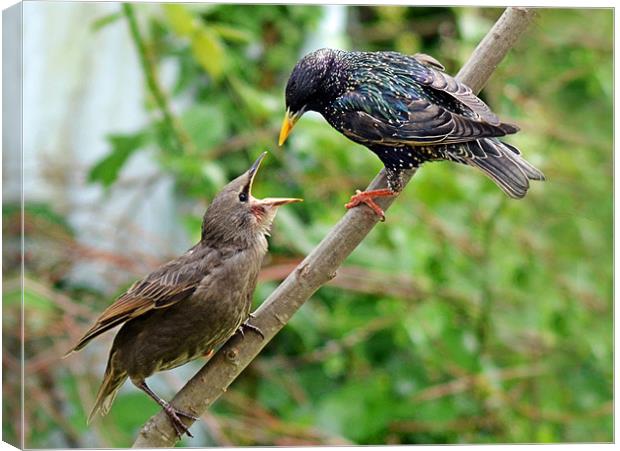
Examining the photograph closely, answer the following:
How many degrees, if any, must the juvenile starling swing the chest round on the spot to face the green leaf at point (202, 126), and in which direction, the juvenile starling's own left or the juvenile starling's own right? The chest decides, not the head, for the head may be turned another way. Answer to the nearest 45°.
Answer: approximately 90° to the juvenile starling's own left

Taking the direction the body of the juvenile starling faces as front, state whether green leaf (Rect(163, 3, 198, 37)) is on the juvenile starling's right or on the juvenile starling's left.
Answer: on the juvenile starling's left

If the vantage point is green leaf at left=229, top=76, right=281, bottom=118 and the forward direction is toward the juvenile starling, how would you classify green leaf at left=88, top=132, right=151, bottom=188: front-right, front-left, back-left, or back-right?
front-right

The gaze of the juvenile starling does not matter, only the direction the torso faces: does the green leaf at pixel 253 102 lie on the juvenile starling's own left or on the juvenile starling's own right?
on the juvenile starling's own left

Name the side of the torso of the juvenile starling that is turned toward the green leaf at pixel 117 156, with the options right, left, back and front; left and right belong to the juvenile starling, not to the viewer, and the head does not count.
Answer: left

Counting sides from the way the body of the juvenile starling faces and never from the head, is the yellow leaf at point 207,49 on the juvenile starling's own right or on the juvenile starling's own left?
on the juvenile starling's own left

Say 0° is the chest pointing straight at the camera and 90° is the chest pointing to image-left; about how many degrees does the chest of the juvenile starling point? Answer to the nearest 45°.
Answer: approximately 270°
